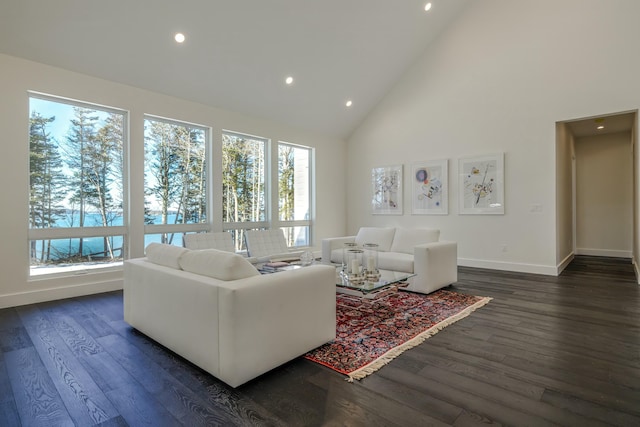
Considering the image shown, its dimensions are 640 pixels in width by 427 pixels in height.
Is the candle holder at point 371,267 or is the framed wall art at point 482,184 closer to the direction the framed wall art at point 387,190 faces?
the candle holder

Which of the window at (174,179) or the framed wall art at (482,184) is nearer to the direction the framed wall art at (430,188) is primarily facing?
the window

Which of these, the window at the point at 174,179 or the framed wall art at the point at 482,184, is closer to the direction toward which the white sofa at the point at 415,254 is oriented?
the window

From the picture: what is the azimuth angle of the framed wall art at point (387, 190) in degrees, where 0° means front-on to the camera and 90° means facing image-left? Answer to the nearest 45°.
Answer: approximately 45°

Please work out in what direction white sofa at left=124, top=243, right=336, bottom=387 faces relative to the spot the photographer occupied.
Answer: facing away from the viewer and to the right of the viewer

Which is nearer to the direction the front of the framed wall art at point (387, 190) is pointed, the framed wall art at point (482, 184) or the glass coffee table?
the glass coffee table

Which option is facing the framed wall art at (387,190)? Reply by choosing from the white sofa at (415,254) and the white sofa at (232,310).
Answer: the white sofa at (232,310)
